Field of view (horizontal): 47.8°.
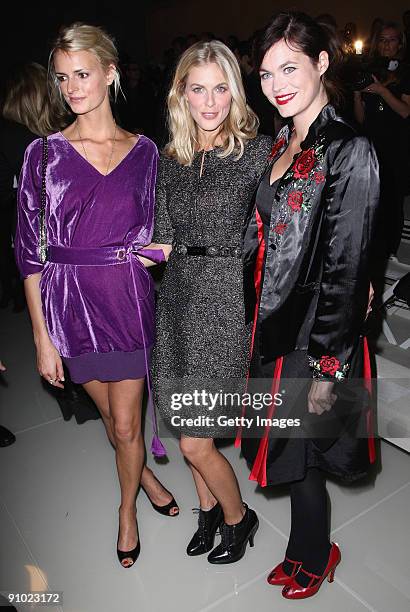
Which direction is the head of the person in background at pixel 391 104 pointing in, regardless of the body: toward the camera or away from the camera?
toward the camera

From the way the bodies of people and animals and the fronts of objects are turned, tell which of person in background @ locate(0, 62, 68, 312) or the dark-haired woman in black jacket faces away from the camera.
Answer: the person in background

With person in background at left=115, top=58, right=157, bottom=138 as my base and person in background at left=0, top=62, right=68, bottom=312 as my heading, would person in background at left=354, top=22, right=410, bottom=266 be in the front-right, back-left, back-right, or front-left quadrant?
front-left

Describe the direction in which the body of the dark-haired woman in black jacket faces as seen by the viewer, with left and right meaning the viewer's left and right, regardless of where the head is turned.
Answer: facing the viewer and to the left of the viewer

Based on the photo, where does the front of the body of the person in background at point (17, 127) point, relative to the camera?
away from the camera

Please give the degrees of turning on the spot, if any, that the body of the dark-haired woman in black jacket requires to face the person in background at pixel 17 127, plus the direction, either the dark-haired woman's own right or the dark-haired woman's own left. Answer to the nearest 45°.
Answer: approximately 90° to the dark-haired woman's own right

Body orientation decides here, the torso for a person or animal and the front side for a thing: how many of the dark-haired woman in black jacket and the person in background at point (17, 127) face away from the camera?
1

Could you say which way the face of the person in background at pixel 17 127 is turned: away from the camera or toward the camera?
away from the camera

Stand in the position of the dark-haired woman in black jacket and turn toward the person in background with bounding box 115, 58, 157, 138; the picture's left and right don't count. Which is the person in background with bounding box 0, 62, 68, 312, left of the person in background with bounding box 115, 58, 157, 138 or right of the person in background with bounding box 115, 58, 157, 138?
left

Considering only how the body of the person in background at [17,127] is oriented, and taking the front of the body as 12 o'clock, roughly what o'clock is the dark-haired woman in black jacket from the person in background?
The dark-haired woman in black jacket is roughly at 5 o'clock from the person in background.
